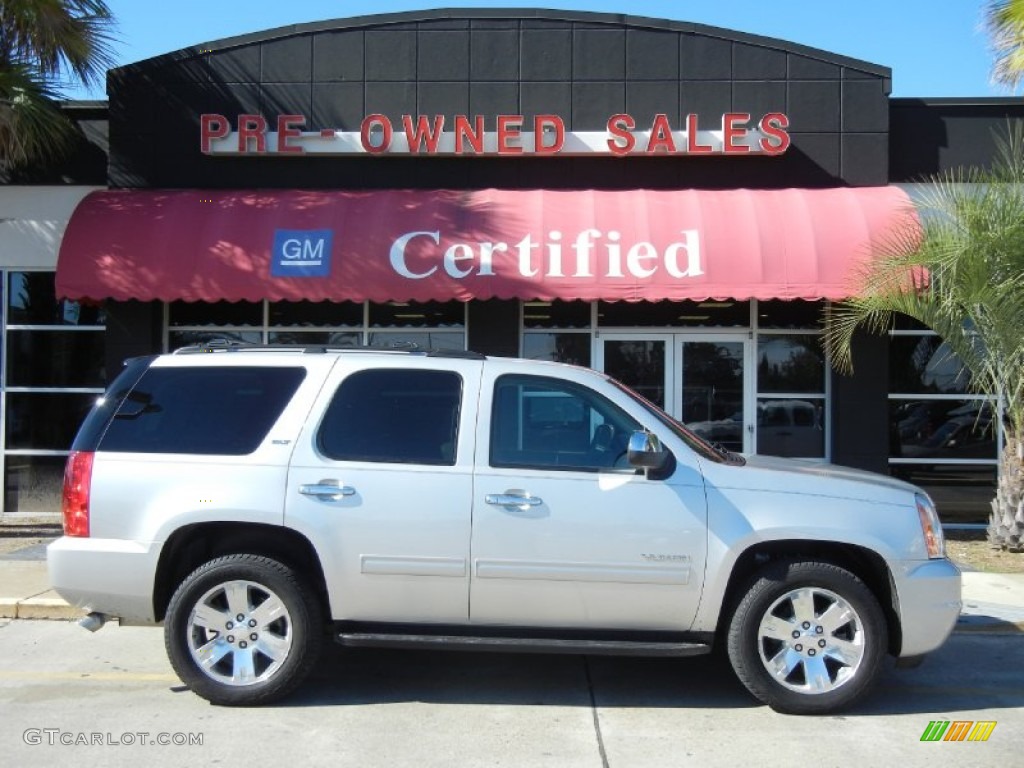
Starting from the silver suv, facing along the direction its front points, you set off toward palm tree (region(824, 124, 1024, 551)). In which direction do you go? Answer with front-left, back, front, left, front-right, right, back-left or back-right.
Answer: front-left

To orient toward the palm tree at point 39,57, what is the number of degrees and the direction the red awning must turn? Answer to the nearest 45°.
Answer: approximately 90° to its right

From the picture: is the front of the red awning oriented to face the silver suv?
yes

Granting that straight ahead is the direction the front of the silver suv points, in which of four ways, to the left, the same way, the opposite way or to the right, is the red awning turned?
to the right

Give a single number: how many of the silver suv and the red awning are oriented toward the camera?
1

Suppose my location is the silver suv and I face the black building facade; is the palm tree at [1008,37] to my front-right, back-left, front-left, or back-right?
front-right

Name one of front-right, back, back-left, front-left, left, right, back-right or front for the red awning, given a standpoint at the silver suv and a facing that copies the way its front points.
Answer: left

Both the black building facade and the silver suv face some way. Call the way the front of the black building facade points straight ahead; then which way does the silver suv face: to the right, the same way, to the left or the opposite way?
to the left

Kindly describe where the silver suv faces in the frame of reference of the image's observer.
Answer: facing to the right of the viewer

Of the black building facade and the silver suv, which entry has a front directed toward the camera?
the black building facade

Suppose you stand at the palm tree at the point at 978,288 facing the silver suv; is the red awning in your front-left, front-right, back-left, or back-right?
front-right

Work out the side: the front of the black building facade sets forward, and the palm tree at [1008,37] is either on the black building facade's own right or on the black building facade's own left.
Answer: on the black building facade's own left

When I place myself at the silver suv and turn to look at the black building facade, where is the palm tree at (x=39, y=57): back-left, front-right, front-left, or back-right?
front-left

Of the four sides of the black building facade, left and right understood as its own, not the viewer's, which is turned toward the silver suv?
front

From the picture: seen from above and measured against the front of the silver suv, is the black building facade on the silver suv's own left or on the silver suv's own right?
on the silver suv's own left

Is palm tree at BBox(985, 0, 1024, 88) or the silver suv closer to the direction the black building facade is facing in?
the silver suv

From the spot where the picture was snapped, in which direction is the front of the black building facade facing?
facing the viewer
